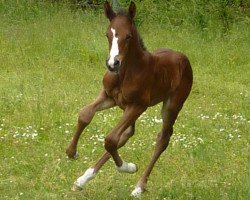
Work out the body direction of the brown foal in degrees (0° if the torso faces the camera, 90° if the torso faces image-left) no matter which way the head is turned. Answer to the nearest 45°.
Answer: approximately 45°
